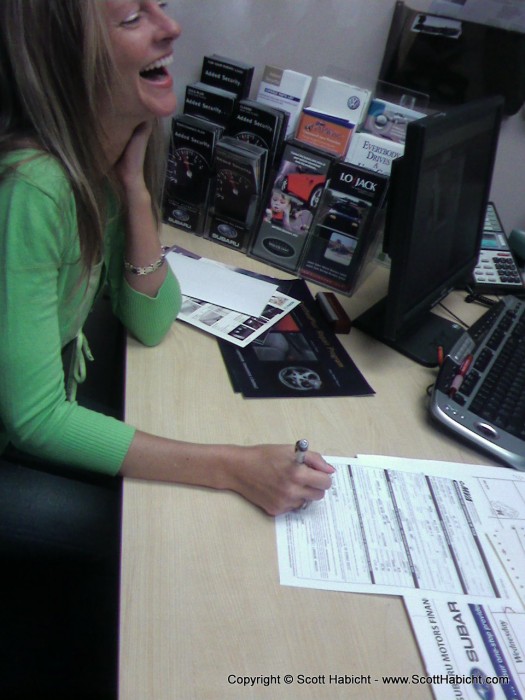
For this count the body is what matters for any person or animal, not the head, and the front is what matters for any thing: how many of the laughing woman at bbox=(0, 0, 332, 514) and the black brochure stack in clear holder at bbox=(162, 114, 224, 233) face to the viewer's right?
1

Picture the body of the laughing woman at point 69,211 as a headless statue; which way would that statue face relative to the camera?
to the viewer's right

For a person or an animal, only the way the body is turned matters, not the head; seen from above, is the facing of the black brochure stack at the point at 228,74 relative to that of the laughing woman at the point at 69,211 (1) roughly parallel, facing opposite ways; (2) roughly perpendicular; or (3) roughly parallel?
roughly perpendicular

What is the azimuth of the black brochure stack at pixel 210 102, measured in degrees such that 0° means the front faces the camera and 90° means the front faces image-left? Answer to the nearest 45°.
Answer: approximately 0°

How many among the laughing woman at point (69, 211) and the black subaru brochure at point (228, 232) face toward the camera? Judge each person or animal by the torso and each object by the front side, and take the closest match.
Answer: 1

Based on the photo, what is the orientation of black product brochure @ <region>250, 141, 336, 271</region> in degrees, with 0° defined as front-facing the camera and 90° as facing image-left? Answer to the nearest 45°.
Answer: approximately 0°
